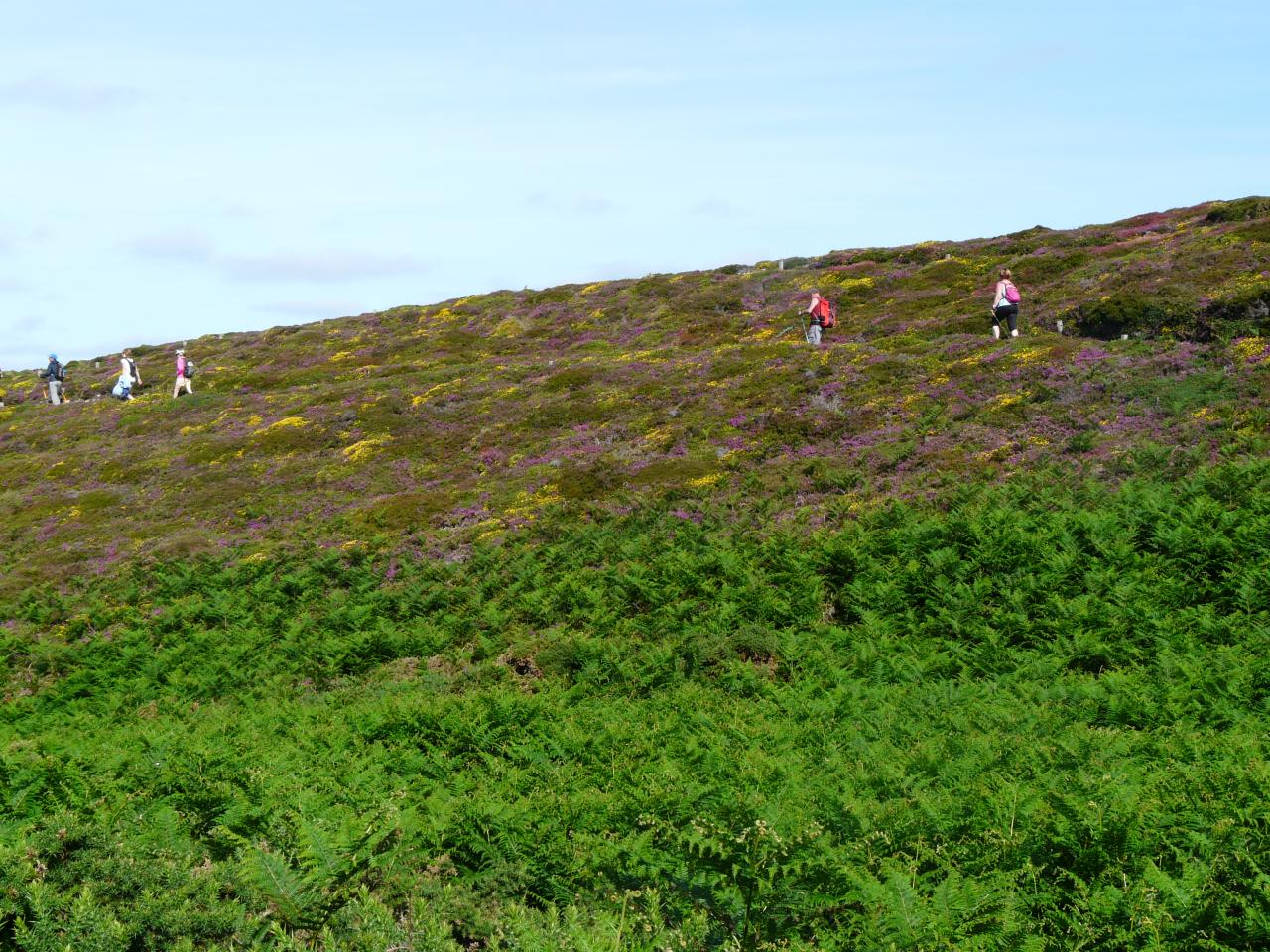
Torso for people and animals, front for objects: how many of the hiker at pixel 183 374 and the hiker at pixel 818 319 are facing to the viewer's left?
2

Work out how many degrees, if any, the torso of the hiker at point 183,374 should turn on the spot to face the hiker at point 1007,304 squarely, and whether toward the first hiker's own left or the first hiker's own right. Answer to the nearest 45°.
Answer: approximately 135° to the first hiker's own left

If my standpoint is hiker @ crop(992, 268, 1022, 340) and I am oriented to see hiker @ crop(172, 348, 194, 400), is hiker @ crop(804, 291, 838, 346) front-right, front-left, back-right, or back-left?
front-right

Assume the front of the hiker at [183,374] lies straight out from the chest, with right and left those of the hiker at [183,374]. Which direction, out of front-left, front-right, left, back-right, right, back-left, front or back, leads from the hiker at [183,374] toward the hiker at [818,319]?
back-left

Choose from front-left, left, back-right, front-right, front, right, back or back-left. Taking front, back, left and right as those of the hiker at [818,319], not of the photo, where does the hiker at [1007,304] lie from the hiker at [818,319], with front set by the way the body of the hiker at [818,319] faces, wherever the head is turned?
back-left

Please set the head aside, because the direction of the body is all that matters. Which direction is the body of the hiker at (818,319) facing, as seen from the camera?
to the viewer's left

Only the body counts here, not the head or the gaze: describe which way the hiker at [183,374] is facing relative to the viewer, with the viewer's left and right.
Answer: facing to the left of the viewer

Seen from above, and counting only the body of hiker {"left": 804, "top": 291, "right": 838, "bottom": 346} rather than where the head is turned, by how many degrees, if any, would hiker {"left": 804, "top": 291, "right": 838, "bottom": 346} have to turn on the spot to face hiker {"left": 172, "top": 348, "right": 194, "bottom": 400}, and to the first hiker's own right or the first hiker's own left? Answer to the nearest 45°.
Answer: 0° — they already face them
